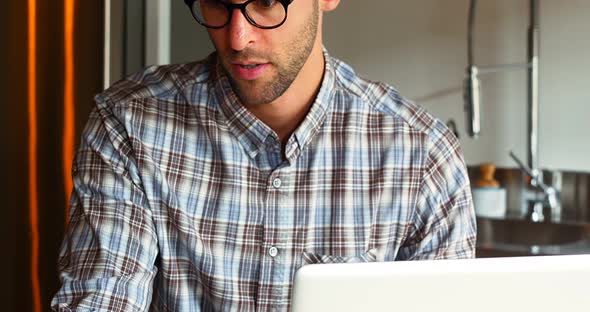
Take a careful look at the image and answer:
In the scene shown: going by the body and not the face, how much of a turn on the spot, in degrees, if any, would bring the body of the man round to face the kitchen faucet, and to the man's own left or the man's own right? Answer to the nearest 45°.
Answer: approximately 135° to the man's own left

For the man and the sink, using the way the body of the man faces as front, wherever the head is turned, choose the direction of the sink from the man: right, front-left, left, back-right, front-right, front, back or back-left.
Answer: back-left

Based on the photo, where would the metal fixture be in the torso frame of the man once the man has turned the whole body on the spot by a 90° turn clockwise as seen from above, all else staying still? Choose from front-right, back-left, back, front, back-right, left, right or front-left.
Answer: back-right

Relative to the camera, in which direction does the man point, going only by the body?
toward the camera
